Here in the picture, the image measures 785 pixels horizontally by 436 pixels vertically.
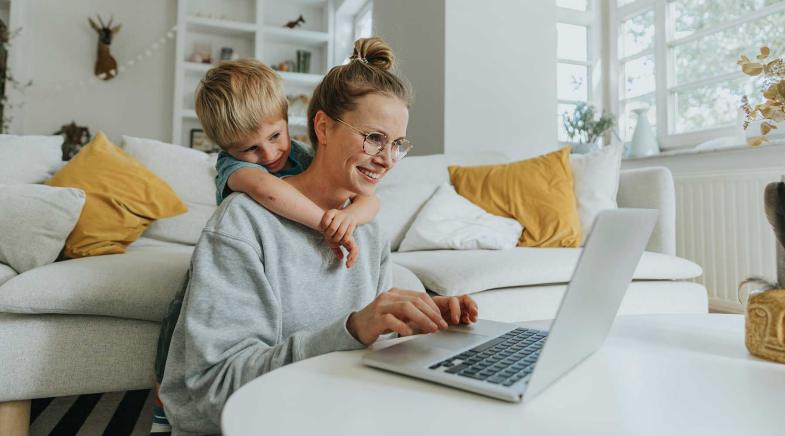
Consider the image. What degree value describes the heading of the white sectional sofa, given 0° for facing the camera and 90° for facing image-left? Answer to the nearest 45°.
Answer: approximately 0°

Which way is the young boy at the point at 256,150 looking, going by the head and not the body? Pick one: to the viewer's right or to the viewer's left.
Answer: to the viewer's right

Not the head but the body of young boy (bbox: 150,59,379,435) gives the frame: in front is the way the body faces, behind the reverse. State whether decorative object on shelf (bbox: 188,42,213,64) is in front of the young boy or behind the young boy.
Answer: behind

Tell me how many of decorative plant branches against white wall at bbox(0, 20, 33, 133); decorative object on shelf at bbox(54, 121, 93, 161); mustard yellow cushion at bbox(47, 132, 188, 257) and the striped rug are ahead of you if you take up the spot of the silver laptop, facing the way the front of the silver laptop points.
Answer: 4

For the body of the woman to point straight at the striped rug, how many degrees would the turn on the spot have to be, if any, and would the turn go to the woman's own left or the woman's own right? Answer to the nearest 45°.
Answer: approximately 180°

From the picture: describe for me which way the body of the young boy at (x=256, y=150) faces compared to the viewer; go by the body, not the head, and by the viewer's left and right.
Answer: facing the viewer and to the right of the viewer

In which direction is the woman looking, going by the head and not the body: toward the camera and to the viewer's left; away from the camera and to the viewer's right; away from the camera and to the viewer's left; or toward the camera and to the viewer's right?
toward the camera and to the viewer's right

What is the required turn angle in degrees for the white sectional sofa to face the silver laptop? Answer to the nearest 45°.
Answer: approximately 45° to its left

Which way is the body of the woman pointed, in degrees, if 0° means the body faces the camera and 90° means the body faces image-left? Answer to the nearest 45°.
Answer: approximately 315°

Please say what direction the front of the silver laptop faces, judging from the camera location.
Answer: facing away from the viewer and to the left of the viewer

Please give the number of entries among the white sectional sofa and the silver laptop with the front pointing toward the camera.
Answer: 1

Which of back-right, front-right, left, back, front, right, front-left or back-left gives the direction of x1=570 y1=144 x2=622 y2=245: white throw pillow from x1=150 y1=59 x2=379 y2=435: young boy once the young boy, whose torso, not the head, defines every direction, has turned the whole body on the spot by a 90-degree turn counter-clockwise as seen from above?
front
